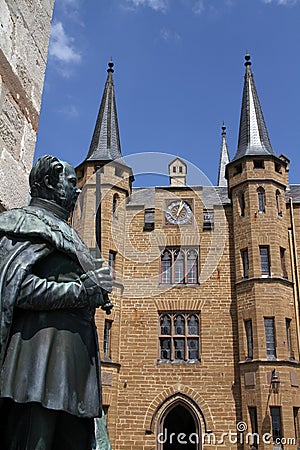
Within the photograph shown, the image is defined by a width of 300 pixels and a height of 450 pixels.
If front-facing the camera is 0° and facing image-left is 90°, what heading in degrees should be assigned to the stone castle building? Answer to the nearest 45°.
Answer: approximately 0°

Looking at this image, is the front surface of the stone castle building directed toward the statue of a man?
yes

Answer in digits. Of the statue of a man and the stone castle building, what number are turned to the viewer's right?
1

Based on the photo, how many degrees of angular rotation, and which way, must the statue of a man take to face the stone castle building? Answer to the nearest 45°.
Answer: approximately 90° to its left

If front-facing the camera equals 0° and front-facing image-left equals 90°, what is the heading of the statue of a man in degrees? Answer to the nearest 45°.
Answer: approximately 270°

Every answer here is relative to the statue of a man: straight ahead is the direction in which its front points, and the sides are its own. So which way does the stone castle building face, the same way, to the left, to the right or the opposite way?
to the right
